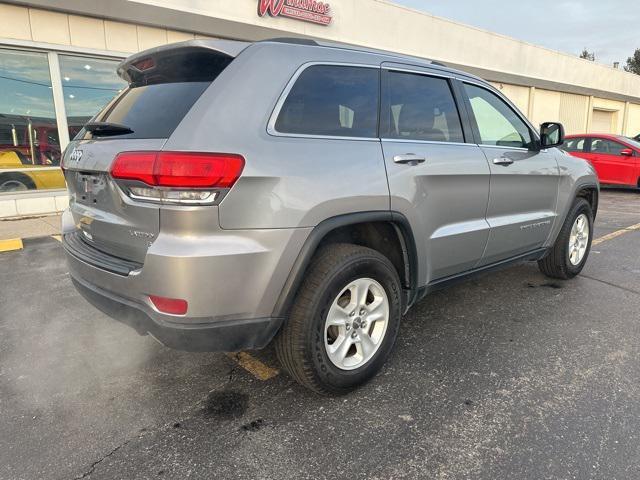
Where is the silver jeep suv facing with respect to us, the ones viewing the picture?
facing away from the viewer and to the right of the viewer

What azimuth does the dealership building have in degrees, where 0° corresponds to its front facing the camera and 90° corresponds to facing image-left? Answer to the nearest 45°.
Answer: approximately 315°

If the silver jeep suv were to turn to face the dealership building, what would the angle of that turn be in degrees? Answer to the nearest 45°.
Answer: approximately 90° to its left

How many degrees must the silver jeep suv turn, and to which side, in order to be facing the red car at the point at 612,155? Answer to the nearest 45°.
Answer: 0° — it already faces it

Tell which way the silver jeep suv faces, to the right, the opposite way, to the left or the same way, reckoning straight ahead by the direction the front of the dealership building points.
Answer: to the left

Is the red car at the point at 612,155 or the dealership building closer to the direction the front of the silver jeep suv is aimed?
the red car

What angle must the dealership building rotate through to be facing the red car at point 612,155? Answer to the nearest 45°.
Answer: approximately 45° to its left
